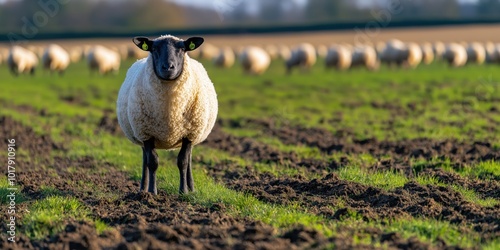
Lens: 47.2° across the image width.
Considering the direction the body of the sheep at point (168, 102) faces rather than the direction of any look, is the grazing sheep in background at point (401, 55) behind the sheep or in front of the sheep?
behind

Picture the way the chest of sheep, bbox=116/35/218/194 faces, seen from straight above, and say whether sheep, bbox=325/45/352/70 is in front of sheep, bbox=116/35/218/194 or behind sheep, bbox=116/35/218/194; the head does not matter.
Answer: behind

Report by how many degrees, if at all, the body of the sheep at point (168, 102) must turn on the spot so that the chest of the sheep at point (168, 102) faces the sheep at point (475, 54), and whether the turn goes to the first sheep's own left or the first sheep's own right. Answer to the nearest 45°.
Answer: approximately 135° to the first sheep's own left

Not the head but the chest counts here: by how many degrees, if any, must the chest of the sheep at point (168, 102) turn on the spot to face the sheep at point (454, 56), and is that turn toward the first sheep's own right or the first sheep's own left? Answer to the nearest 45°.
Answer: approximately 135° to the first sheep's own left

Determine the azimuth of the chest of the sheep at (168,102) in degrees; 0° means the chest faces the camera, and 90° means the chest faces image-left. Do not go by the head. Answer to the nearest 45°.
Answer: approximately 0°

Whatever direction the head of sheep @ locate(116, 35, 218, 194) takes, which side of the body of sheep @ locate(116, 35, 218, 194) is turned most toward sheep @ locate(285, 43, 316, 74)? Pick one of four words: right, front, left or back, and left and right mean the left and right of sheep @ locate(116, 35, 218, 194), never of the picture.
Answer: back

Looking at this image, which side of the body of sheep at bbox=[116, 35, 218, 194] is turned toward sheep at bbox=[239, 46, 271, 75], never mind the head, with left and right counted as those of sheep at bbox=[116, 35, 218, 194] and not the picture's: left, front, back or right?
back

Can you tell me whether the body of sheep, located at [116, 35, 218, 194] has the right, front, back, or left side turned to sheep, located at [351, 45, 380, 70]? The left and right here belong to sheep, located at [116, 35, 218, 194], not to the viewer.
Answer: back

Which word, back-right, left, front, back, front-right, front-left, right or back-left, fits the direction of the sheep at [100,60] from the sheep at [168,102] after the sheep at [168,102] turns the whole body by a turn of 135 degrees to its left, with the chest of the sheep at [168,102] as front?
front-left
